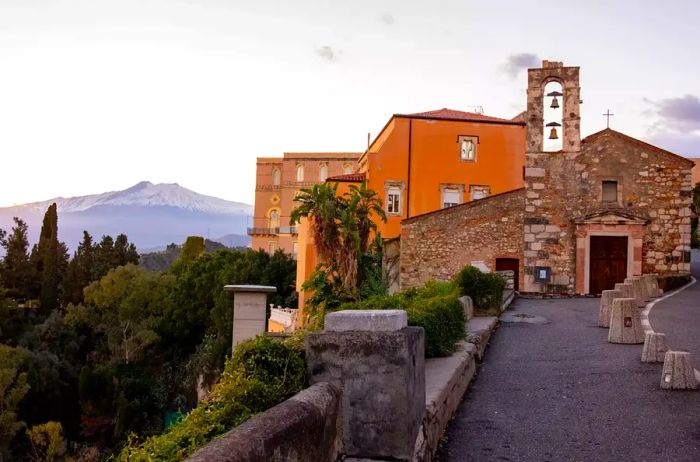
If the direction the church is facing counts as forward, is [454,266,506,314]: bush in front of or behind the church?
in front

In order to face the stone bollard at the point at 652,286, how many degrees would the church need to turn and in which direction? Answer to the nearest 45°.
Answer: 0° — it already faces it

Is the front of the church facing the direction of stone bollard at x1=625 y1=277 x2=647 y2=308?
yes

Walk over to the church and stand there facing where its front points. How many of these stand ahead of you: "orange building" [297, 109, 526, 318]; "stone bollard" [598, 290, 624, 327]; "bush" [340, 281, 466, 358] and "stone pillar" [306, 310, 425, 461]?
3

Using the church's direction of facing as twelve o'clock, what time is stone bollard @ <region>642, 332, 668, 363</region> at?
The stone bollard is roughly at 12 o'clock from the church.

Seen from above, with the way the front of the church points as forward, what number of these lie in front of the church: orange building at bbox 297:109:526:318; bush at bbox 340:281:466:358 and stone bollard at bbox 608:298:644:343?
2

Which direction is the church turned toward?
toward the camera

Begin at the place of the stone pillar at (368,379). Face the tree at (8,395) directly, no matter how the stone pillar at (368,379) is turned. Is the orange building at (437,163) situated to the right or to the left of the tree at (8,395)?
right

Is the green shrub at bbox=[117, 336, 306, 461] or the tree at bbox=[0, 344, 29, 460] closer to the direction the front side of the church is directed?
the green shrub

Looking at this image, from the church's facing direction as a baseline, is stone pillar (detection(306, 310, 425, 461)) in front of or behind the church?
in front

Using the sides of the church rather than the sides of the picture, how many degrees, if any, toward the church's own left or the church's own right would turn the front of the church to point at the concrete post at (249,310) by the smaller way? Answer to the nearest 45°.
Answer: approximately 45° to the church's own right

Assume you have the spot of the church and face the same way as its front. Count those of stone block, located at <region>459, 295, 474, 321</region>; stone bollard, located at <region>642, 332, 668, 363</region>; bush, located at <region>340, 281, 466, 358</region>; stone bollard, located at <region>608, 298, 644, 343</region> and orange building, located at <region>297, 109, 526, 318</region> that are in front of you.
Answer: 4
